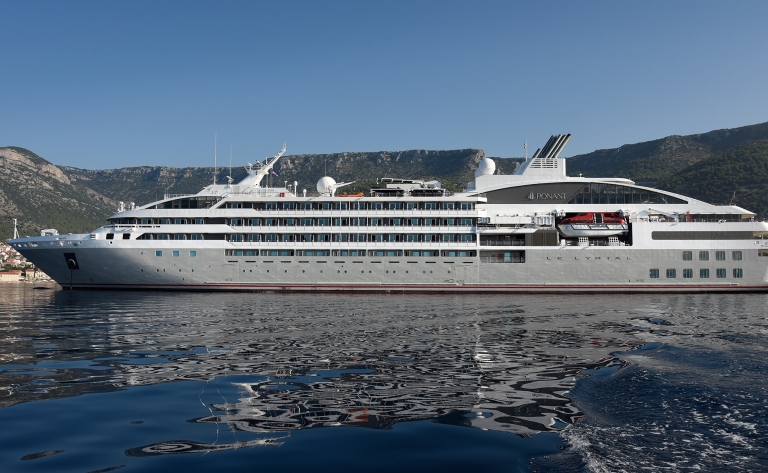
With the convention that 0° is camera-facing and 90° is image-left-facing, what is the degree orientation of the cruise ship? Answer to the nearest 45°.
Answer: approximately 90°
